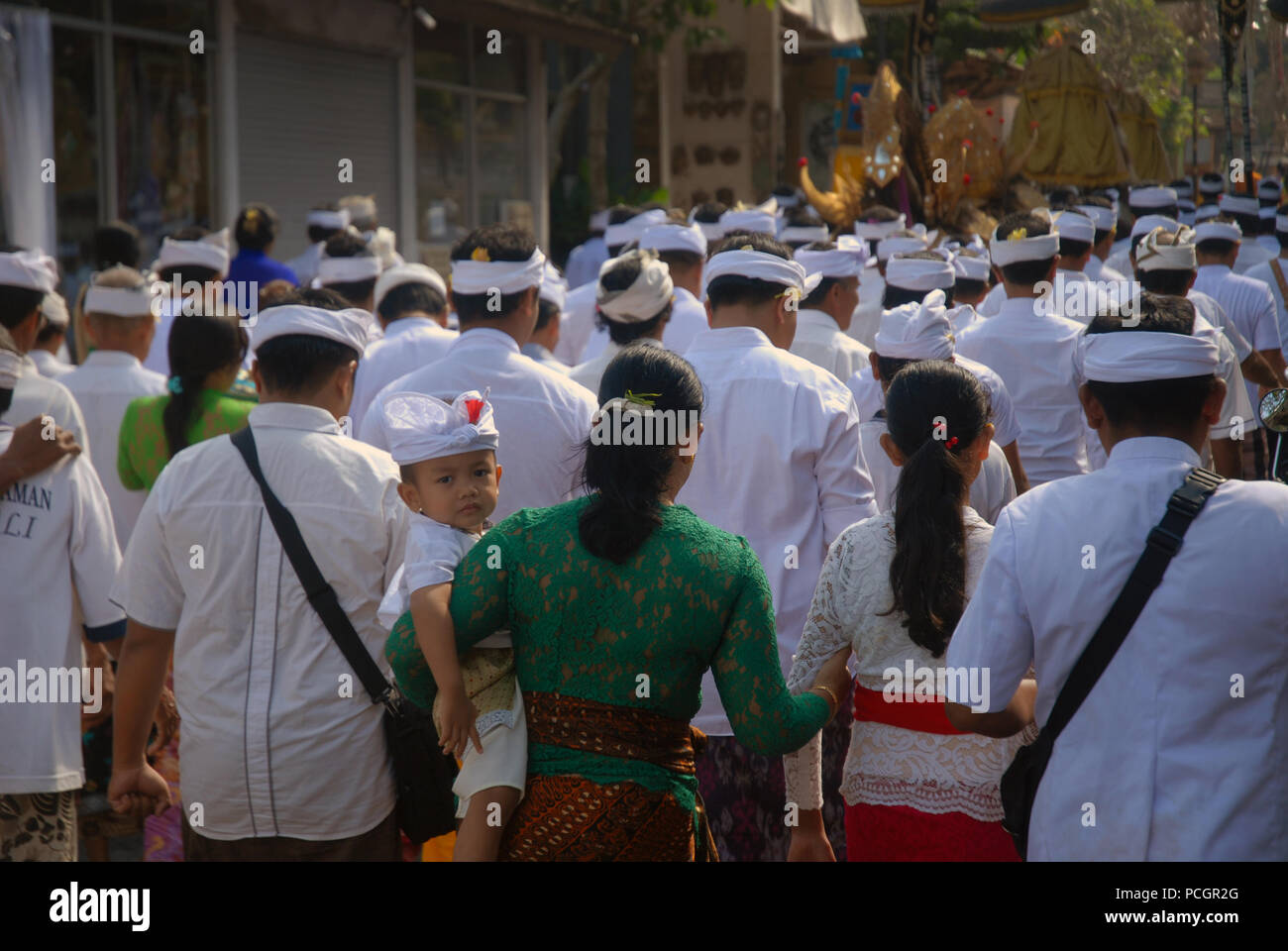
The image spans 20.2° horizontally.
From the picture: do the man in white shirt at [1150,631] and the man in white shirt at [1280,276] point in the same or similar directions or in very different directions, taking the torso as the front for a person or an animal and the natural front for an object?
same or similar directions

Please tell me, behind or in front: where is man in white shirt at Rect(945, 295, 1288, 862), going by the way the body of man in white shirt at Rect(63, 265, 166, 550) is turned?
behind

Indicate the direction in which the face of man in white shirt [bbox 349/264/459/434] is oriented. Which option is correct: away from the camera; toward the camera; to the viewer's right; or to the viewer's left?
away from the camera

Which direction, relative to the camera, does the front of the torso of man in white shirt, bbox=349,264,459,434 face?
away from the camera

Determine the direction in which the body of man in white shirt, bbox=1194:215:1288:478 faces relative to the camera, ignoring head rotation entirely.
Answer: away from the camera

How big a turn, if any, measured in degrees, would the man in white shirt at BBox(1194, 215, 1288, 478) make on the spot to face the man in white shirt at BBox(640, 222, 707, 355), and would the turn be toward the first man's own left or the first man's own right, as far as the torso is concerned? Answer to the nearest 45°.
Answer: approximately 135° to the first man's own left

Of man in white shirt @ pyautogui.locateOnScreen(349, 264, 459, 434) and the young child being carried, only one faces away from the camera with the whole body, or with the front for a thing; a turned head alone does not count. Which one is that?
the man in white shirt

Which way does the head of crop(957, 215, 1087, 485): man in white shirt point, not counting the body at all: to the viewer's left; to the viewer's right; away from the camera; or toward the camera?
away from the camera

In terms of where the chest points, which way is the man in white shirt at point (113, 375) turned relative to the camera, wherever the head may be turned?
away from the camera

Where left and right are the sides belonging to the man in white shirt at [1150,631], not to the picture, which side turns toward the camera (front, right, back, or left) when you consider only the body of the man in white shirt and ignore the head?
back

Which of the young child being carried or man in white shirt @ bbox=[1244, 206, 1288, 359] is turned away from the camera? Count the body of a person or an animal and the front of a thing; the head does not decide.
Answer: the man in white shirt

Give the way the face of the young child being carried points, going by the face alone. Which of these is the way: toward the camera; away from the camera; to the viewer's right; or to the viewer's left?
toward the camera

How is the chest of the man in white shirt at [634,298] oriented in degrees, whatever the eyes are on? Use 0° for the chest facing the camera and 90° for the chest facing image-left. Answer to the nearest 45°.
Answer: approximately 180°

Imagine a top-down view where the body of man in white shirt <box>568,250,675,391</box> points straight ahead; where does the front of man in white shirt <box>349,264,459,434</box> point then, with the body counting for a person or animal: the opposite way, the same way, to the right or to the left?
the same way

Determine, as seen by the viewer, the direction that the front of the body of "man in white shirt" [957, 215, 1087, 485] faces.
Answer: away from the camera

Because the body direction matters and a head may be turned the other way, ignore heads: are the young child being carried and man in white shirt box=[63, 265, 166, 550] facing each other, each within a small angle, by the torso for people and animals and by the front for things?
no

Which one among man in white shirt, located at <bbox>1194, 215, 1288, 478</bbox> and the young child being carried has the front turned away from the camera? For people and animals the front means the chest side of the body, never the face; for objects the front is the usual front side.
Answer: the man in white shirt

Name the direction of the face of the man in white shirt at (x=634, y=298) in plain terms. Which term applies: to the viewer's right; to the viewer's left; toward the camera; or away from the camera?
away from the camera

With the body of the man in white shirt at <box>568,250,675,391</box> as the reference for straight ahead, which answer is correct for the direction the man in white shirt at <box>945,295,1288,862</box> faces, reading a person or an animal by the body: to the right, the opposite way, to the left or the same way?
the same way
